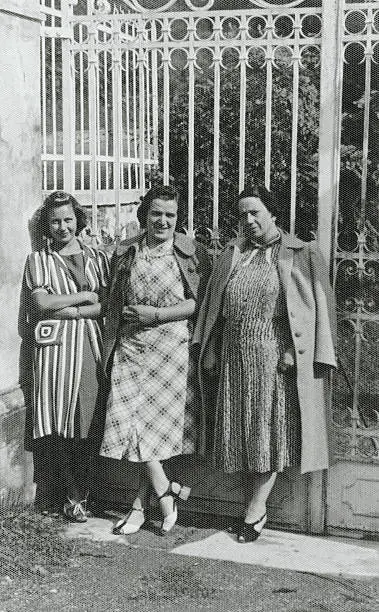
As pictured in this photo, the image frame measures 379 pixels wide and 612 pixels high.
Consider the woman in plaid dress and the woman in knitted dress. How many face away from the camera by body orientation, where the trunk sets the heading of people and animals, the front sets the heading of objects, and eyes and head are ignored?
0

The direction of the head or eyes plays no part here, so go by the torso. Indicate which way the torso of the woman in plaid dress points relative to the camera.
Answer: toward the camera

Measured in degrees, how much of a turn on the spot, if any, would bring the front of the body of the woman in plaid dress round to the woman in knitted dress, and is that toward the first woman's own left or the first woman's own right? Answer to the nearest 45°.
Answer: approximately 90° to the first woman's own left

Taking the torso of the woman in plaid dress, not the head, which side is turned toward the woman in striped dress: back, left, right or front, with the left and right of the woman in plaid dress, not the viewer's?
right

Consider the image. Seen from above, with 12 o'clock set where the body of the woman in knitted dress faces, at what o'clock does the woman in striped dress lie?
The woman in striped dress is roughly at 2 o'clock from the woman in knitted dress.

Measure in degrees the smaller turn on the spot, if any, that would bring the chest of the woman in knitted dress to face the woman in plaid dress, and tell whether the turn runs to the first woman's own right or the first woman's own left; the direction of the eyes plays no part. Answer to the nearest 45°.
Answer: approximately 45° to the first woman's own right

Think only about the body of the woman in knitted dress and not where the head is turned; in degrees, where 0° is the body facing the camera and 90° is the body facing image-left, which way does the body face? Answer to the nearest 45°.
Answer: approximately 45°
